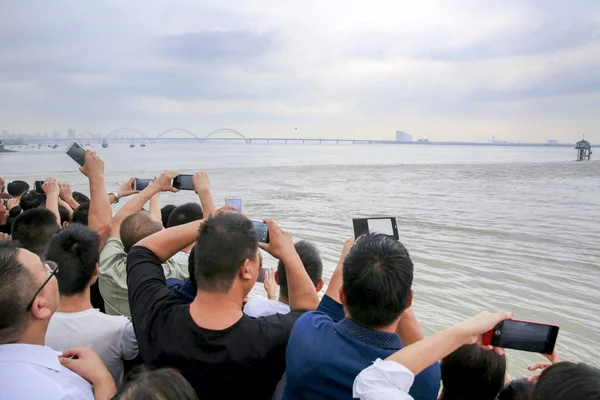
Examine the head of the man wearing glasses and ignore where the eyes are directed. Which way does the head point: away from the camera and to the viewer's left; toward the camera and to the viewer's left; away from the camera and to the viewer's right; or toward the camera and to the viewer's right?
away from the camera and to the viewer's right

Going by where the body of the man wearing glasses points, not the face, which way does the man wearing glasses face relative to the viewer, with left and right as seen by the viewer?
facing away from the viewer and to the right of the viewer
